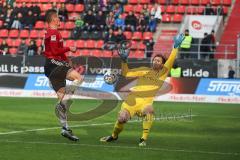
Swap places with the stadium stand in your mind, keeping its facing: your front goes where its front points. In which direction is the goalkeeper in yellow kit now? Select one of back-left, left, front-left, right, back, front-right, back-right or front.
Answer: front

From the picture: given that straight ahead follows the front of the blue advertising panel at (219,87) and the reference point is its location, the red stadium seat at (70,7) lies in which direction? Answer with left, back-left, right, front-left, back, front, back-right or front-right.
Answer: back-right

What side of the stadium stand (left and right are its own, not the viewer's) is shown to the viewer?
front

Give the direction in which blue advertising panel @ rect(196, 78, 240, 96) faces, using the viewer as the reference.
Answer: facing the viewer

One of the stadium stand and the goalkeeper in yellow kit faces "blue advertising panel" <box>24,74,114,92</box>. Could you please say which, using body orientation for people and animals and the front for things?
the stadium stand

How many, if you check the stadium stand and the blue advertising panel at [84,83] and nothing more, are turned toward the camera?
2

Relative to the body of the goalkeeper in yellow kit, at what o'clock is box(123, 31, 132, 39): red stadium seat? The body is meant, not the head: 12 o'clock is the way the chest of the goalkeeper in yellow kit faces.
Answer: The red stadium seat is roughly at 6 o'clock from the goalkeeper in yellow kit.

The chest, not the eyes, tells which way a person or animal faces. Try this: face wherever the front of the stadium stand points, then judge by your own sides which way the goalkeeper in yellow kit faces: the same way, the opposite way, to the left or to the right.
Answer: the same way

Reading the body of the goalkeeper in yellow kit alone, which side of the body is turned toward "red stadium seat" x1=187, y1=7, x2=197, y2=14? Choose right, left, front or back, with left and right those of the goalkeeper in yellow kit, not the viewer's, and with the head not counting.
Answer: back

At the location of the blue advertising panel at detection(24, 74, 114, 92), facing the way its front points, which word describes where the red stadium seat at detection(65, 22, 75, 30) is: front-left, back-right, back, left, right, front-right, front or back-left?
back

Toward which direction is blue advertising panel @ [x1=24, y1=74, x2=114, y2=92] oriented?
toward the camera

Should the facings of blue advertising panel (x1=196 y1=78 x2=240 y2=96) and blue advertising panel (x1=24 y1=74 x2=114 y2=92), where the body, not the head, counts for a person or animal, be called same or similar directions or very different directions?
same or similar directions

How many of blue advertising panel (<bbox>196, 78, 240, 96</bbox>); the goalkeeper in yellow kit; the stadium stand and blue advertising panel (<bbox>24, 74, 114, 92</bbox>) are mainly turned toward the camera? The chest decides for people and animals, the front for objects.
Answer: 4
